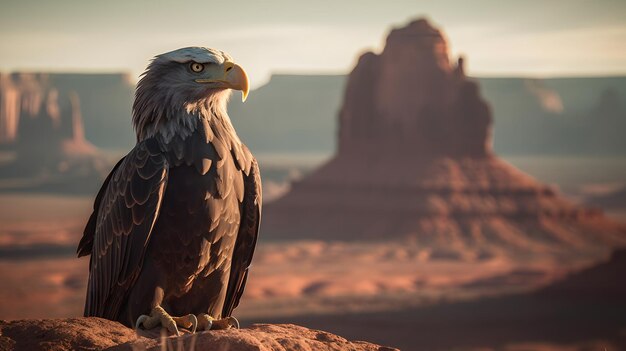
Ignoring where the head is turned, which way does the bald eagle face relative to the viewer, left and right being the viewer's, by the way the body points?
facing the viewer and to the right of the viewer
